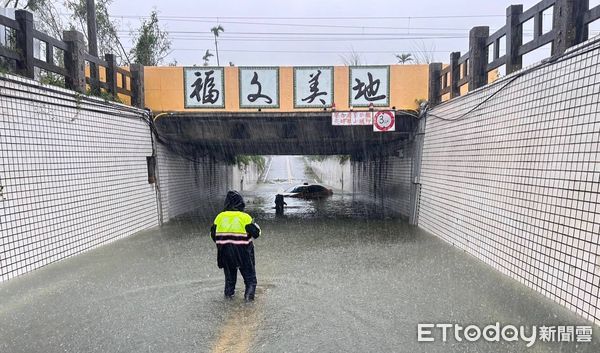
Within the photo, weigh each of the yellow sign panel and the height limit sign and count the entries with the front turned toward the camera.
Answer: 2

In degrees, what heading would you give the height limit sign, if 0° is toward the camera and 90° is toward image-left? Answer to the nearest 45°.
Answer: approximately 0°

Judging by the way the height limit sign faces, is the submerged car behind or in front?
behind

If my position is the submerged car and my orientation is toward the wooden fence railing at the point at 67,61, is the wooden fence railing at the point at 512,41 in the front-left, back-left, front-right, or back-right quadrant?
front-left

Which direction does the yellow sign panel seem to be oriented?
toward the camera

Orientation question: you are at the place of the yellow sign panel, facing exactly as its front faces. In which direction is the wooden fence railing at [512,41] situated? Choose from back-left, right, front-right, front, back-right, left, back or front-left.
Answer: front-left

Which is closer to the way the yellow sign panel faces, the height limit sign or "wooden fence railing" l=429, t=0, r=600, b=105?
the wooden fence railing

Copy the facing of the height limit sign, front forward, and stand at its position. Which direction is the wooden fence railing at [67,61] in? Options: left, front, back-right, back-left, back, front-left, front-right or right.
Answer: front-right

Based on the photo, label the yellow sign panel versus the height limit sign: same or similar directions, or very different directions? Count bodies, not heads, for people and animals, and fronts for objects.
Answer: same or similar directions

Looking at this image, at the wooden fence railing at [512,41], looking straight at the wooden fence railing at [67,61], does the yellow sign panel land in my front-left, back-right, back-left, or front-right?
front-right

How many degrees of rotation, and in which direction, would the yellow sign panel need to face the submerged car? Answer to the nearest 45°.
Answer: approximately 180°
